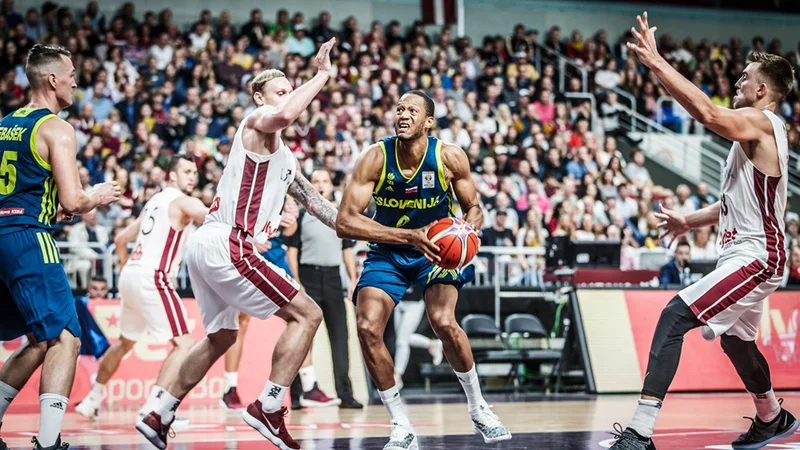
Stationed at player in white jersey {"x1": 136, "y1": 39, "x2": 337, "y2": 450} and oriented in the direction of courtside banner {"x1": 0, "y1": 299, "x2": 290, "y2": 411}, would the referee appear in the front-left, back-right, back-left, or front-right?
front-right

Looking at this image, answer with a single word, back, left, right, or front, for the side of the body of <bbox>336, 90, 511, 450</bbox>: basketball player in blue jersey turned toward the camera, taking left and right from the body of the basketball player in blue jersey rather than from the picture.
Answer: front

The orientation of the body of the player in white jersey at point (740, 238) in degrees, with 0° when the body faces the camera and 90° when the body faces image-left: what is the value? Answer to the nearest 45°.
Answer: approximately 90°

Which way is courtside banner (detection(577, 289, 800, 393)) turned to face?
toward the camera

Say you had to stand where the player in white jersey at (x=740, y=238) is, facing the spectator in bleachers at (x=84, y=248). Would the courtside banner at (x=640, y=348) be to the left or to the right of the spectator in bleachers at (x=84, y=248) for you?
right

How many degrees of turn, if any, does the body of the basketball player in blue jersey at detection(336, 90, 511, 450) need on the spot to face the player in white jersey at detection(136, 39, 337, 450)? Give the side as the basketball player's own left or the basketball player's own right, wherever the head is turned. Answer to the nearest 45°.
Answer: approximately 90° to the basketball player's own right

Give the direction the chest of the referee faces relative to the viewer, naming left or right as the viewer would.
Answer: facing the viewer

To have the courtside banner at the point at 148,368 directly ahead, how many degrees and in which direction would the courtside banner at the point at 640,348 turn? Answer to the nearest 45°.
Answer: approximately 45° to its right

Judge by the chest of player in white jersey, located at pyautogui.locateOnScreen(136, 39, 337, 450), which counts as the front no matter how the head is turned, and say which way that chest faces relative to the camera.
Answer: to the viewer's right

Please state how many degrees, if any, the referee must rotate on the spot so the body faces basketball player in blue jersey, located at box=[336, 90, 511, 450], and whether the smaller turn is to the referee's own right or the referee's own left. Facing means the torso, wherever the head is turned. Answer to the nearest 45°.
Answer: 0° — they already face them

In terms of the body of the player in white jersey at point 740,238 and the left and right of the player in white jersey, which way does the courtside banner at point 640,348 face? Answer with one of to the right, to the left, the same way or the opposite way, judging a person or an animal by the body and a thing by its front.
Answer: to the left

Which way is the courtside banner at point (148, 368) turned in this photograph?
toward the camera

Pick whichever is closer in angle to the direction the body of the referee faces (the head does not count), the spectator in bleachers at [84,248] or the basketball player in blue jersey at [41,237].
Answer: the basketball player in blue jersey
